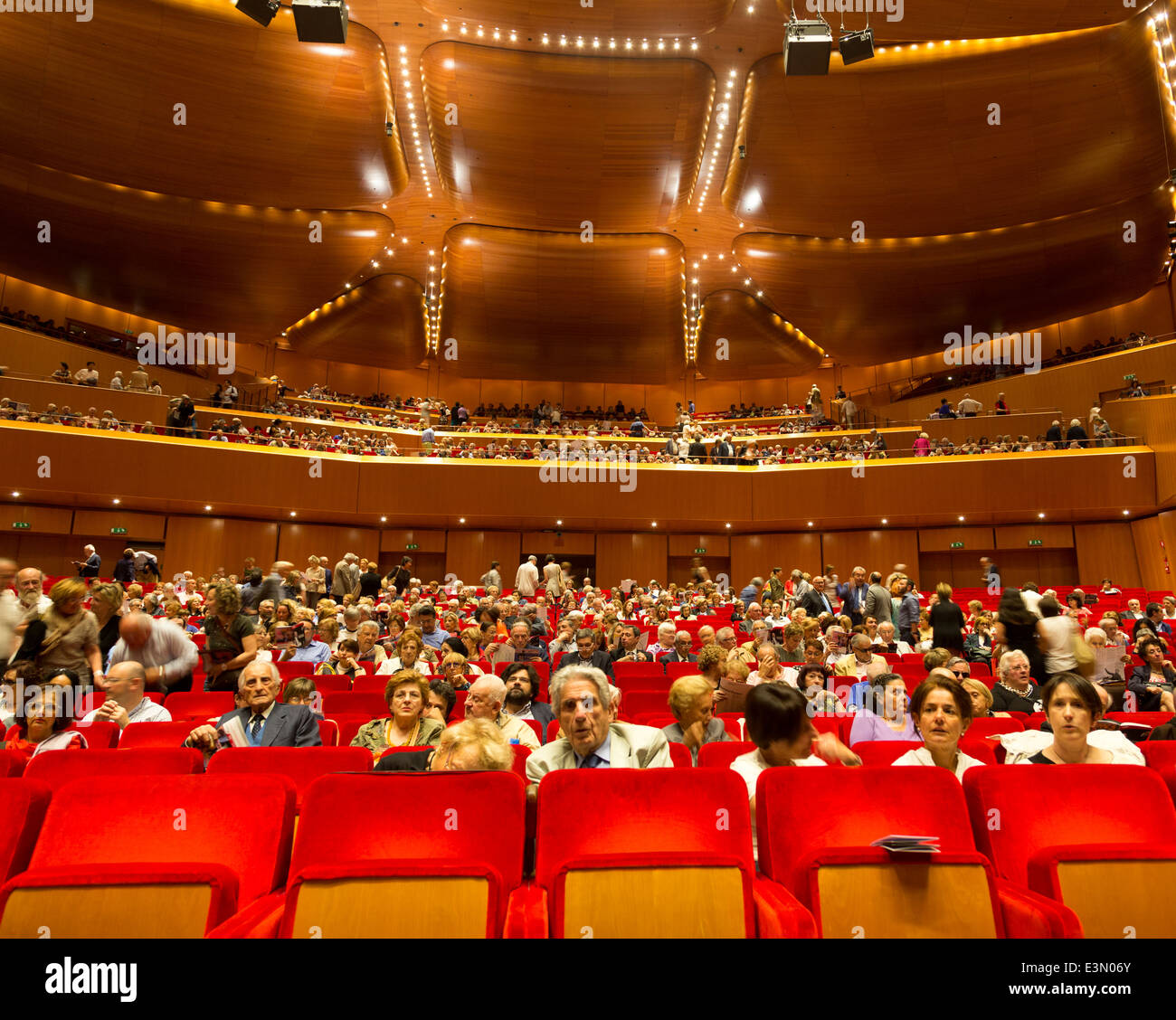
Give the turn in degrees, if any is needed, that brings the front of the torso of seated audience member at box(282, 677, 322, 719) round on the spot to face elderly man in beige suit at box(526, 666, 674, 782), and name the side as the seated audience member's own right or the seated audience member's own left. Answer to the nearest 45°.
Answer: approximately 45° to the seated audience member's own left

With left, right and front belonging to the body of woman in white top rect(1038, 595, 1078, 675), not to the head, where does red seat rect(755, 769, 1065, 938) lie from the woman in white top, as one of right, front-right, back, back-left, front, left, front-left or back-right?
back

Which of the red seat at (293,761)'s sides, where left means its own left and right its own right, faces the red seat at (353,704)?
back

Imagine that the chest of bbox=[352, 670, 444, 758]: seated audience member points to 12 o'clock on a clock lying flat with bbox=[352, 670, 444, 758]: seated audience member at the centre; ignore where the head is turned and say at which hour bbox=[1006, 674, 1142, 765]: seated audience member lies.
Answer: bbox=[1006, 674, 1142, 765]: seated audience member is roughly at 10 o'clock from bbox=[352, 670, 444, 758]: seated audience member.

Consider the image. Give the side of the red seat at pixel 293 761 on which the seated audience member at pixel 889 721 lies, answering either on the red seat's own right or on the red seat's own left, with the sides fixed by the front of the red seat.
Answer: on the red seat's own left

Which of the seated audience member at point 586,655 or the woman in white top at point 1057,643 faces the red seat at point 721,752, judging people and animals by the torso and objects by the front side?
the seated audience member

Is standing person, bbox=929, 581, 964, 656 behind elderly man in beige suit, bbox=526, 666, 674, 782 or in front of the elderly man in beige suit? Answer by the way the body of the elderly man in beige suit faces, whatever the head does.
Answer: behind

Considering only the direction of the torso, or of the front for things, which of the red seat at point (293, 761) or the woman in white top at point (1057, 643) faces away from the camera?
the woman in white top

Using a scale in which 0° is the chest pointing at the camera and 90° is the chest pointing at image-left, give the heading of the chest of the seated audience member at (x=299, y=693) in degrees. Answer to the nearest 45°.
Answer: approximately 0°

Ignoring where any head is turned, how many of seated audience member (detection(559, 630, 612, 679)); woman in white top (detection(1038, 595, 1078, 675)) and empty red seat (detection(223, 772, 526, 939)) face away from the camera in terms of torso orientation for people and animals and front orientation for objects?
1
